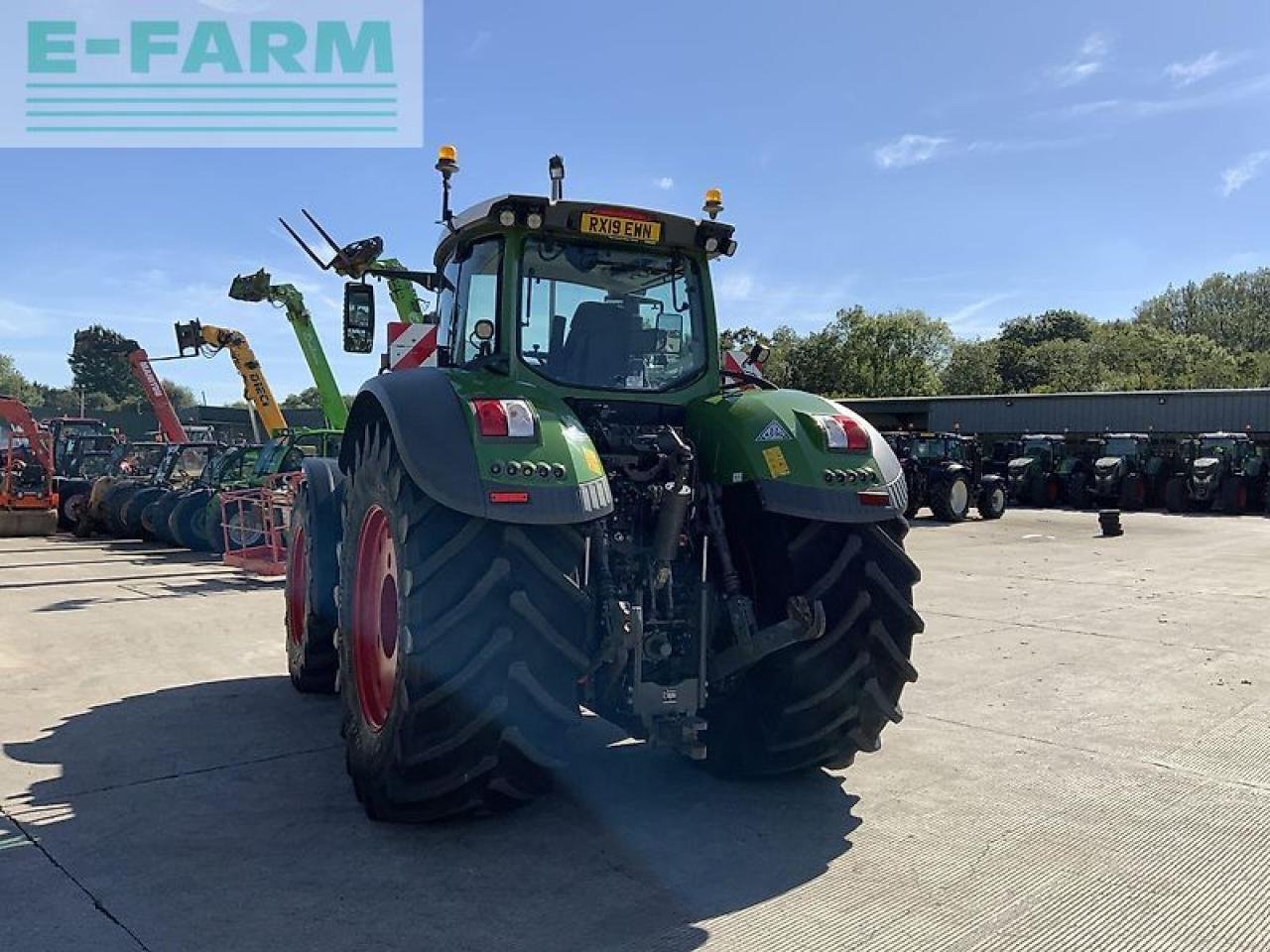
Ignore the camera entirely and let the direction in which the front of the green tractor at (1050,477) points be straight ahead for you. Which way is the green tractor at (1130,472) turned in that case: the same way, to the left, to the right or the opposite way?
the same way

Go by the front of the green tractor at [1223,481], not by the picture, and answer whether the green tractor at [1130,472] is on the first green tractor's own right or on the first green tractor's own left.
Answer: on the first green tractor's own right

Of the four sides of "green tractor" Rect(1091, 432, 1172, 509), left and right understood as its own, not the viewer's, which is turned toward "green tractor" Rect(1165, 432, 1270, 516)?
left

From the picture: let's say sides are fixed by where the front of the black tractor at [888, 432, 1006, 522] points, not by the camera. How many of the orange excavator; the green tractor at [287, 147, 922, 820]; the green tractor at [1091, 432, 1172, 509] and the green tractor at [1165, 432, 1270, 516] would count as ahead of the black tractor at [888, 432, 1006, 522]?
2

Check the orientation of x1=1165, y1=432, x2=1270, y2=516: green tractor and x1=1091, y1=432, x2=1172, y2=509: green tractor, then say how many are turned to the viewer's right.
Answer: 0

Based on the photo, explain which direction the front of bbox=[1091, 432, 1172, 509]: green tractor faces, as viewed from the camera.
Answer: facing the viewer and to the left of the viewer

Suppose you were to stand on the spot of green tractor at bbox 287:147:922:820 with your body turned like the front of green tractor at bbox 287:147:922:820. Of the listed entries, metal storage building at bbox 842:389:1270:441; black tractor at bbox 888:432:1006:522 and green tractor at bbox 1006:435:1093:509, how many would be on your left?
0

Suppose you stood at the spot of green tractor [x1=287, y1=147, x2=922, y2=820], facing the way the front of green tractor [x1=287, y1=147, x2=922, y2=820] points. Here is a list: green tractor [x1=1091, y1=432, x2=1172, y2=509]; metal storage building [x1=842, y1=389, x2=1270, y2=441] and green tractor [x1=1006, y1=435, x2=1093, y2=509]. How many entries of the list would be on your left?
0

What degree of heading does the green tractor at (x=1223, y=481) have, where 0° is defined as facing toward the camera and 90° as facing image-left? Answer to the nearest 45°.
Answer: approximately 45°

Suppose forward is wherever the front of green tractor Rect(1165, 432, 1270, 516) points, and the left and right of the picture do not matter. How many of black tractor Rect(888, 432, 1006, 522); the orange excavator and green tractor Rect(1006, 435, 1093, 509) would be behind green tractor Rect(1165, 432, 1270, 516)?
0

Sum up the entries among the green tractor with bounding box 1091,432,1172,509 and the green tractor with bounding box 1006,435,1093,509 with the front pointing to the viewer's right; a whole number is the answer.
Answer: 0

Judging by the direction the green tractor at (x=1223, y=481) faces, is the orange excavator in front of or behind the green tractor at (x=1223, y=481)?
in front
